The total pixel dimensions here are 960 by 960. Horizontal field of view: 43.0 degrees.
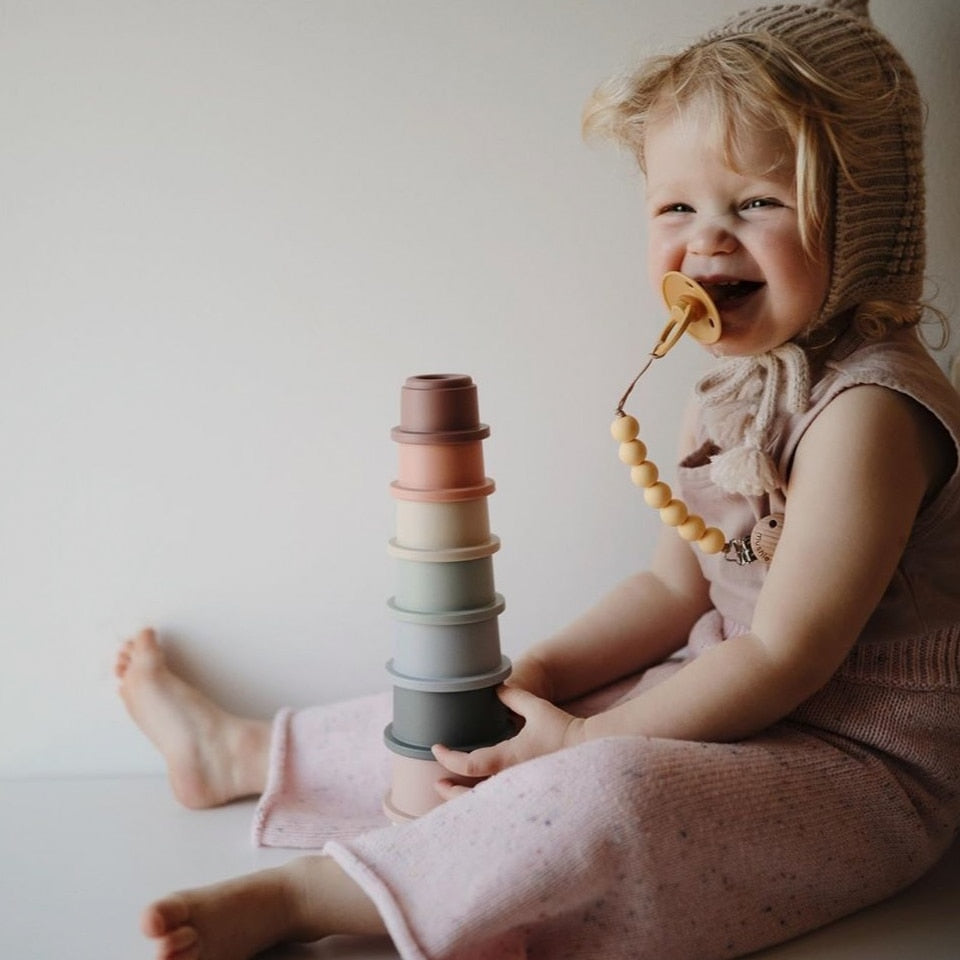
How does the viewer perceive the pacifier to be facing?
facing the viewer and to the left of the viewer
